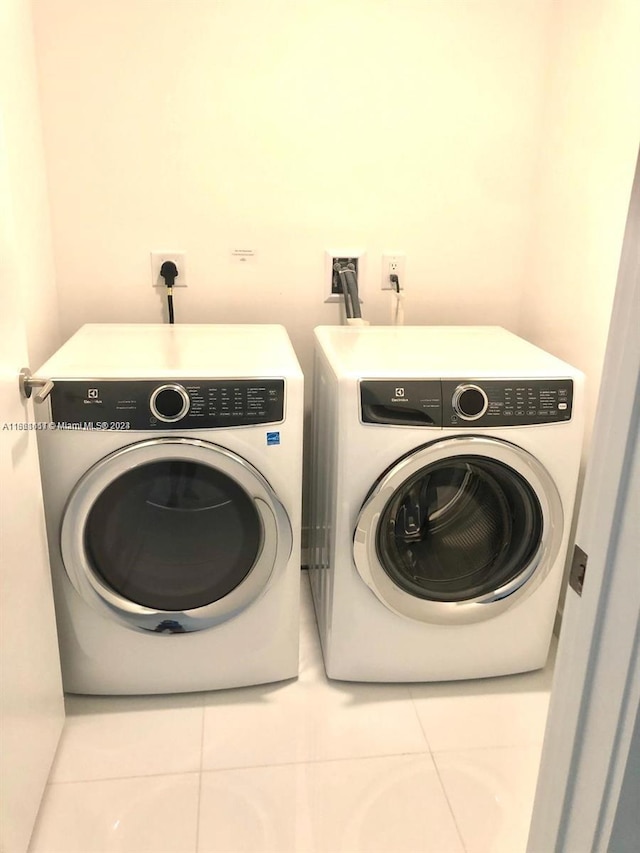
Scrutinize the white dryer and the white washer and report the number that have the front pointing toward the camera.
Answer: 2

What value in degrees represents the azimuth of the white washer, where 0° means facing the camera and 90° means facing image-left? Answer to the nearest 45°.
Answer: approximately 0°

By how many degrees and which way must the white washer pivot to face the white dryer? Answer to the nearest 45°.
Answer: approximately 90° to its right

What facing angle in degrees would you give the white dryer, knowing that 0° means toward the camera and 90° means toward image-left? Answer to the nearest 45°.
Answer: approximately 0°

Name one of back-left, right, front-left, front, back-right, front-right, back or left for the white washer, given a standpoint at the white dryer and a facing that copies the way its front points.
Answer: left
